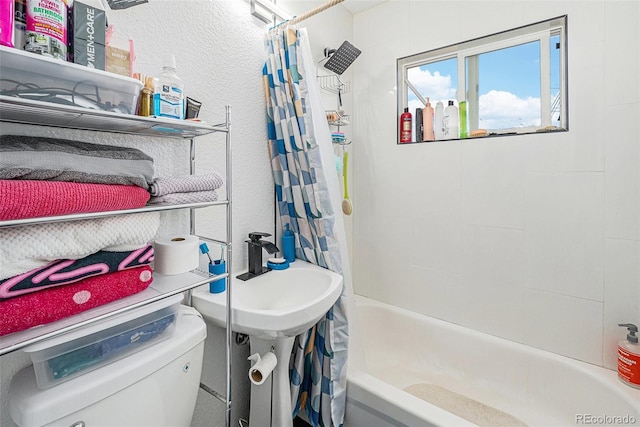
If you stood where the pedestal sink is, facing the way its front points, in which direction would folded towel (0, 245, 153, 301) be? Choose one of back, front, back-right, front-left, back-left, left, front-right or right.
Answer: right

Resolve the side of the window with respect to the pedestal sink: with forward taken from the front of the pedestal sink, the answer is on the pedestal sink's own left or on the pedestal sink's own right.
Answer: on the pedestal sink's own left

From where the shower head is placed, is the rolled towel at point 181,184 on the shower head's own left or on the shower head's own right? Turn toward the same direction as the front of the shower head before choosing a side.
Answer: on the shower head's own right

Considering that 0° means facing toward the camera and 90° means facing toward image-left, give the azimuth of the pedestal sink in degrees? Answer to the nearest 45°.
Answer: approximately 315°

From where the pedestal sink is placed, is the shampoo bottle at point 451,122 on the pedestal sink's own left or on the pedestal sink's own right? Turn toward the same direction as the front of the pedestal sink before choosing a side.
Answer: on the pedestal sink's own left

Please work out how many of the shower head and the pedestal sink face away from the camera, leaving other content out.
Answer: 0

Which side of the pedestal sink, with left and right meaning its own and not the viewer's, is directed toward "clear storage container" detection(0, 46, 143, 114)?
right

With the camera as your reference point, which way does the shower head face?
facing the viewer and to the right of the viewer
